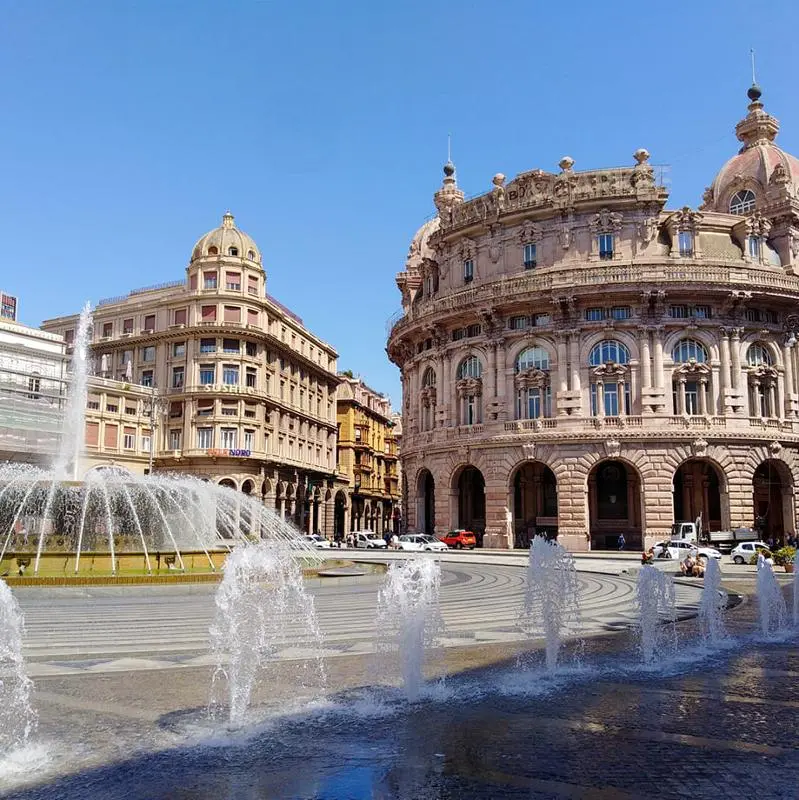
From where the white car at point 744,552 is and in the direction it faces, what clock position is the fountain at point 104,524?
The fountain is roughly at 4 o'clock from the white car.

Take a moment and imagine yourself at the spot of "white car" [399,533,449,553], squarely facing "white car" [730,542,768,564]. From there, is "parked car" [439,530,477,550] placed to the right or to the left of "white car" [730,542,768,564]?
left

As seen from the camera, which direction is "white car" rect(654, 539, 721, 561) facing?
to the viewer's right
